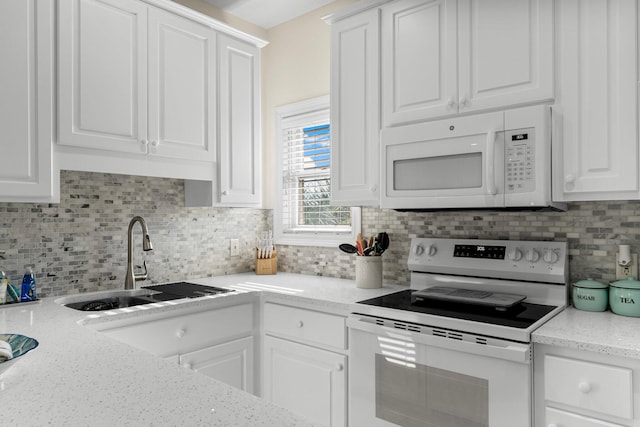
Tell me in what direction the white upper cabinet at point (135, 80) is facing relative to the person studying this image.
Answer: facing the viewer and to the right of the viewer

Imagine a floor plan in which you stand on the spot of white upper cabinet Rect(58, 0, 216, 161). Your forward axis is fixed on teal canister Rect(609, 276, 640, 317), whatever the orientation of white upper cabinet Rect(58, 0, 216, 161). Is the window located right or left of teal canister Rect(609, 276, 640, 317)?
left

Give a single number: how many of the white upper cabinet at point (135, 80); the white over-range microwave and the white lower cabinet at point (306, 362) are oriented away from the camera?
0

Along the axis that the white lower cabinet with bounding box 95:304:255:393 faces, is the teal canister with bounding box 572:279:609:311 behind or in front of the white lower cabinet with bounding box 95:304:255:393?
in front

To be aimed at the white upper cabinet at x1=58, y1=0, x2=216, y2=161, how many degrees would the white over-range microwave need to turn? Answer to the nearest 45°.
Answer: approximately 45° to its right

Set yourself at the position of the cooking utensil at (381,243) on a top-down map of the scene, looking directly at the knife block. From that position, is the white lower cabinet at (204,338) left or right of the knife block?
left

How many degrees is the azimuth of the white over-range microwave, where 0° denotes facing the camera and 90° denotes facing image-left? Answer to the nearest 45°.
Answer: approximately 45°

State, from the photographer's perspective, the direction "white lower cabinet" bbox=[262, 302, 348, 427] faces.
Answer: facing the viewer and to the left of the viewer

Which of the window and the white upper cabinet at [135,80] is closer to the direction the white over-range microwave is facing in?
the white upper cabinet

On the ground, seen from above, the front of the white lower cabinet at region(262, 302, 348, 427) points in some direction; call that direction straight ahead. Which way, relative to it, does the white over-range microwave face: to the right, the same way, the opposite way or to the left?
the same way

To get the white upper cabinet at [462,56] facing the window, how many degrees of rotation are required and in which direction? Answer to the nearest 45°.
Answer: approximately 90° to its right

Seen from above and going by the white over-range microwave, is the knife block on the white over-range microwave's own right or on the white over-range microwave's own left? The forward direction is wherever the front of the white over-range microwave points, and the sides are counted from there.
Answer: on the white over-range microwave's own right
